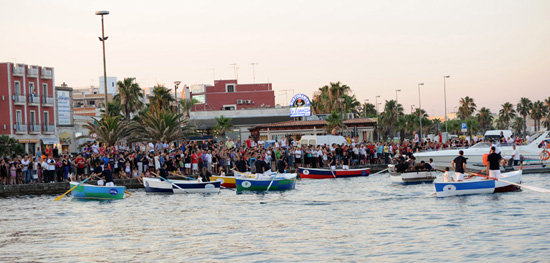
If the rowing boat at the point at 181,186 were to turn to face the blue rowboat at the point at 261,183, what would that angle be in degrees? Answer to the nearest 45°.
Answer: approximately 180°

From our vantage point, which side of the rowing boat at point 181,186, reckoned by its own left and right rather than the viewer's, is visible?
left

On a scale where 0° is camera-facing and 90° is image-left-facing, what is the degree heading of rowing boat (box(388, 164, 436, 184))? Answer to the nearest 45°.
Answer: approximately 90°

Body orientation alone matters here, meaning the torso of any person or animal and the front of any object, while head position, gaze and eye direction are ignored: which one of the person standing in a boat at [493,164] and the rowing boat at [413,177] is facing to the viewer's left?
the rowing boat

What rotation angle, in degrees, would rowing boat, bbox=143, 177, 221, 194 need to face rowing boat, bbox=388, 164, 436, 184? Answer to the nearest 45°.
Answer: approximately 180°

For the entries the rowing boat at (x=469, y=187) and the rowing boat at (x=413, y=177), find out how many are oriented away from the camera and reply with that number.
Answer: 0

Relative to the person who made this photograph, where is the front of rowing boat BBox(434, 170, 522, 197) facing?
facing to the left of the viewer
